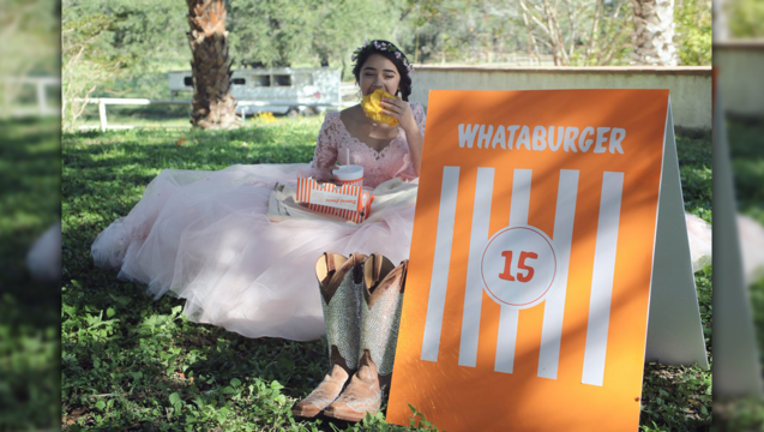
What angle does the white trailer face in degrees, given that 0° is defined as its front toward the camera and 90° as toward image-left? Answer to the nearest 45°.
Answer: approximately 90°

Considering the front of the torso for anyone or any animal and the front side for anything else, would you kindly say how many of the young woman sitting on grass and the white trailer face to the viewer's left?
1

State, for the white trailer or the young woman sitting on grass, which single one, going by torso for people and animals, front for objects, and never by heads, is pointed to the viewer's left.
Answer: the white trailer

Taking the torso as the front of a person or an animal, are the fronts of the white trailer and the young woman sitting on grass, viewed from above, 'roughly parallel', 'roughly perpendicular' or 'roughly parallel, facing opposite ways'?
roughly perpendicular

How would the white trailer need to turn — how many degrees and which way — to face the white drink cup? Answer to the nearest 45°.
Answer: approximately 90° to its left

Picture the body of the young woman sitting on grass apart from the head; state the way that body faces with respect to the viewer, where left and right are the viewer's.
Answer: facing the viewer

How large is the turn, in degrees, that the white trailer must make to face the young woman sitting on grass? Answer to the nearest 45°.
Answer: approximately 90° to its left

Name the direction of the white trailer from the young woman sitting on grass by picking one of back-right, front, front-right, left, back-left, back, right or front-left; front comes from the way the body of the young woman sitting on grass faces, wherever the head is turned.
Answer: back
